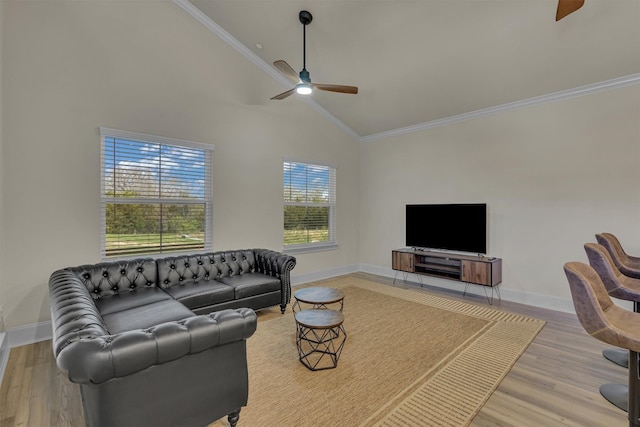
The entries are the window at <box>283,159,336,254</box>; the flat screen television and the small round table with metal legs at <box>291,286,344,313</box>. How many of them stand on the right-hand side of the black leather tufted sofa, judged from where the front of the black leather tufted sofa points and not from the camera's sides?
0

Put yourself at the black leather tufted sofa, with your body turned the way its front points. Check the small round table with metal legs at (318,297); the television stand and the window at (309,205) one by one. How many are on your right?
0

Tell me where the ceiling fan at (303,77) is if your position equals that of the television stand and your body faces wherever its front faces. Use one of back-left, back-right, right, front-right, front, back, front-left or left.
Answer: front

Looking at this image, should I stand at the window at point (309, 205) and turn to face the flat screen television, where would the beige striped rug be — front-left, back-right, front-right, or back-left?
front-right

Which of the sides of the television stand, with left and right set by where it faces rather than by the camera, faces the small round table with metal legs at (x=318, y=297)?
front

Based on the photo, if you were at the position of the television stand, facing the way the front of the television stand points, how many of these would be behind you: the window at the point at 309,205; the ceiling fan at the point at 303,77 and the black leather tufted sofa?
0

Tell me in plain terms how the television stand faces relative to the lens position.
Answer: facing the viewer and to the left of the viewer

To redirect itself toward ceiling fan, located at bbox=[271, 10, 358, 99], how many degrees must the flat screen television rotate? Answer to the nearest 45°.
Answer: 0° — it already faces it
